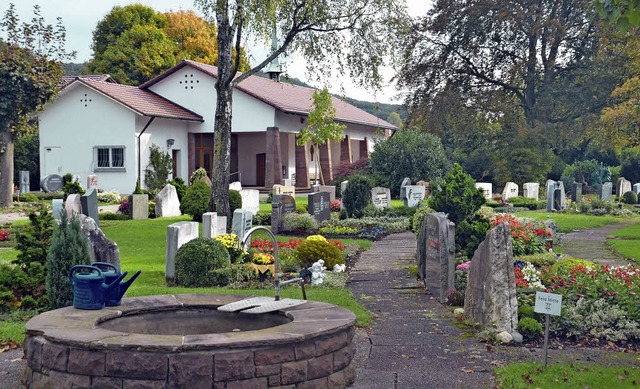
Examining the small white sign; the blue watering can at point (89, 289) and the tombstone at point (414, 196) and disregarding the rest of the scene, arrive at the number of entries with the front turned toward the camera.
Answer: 2

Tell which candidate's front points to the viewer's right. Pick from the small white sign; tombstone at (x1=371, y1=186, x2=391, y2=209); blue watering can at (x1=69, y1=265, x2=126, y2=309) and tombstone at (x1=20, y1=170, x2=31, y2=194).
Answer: the blue watering can

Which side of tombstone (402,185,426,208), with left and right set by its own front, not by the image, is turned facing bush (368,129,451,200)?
back

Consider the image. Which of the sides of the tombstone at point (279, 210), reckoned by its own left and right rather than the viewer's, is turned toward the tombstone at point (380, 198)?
left

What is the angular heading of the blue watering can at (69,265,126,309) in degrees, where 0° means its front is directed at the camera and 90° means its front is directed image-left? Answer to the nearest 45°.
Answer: approximately 270°

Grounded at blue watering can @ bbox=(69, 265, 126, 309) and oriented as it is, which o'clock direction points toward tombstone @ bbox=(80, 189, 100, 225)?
The tombstone is roughly at 9 o'clock from the blue watering can.

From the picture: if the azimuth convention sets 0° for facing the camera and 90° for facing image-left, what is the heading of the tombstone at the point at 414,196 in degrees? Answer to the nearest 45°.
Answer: approximately 0°

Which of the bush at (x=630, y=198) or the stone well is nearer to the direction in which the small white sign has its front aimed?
the stone well

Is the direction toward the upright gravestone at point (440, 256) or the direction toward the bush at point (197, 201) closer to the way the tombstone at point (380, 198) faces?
the upright gravestone

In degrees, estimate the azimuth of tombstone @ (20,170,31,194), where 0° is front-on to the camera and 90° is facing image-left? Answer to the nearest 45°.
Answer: approximately 0°

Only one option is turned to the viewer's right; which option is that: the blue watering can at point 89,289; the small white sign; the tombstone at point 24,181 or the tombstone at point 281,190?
the blue watering can

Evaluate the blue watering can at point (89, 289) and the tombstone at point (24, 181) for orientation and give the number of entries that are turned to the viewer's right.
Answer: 1

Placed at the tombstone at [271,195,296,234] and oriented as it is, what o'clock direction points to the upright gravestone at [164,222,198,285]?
The upright gravestone is roughly at 2 o'clock from the tombstone.

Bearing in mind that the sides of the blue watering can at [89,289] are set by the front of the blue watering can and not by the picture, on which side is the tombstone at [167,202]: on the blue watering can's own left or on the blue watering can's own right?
on the blue watering can's own left

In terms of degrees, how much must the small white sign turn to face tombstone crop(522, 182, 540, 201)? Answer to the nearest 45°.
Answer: approximately 180°

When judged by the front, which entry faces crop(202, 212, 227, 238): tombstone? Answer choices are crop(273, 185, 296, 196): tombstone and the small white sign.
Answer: crop(273, 185, 296, 196): tombstone
